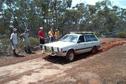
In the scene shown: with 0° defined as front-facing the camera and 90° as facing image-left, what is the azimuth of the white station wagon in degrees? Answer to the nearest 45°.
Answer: approximately 45°
